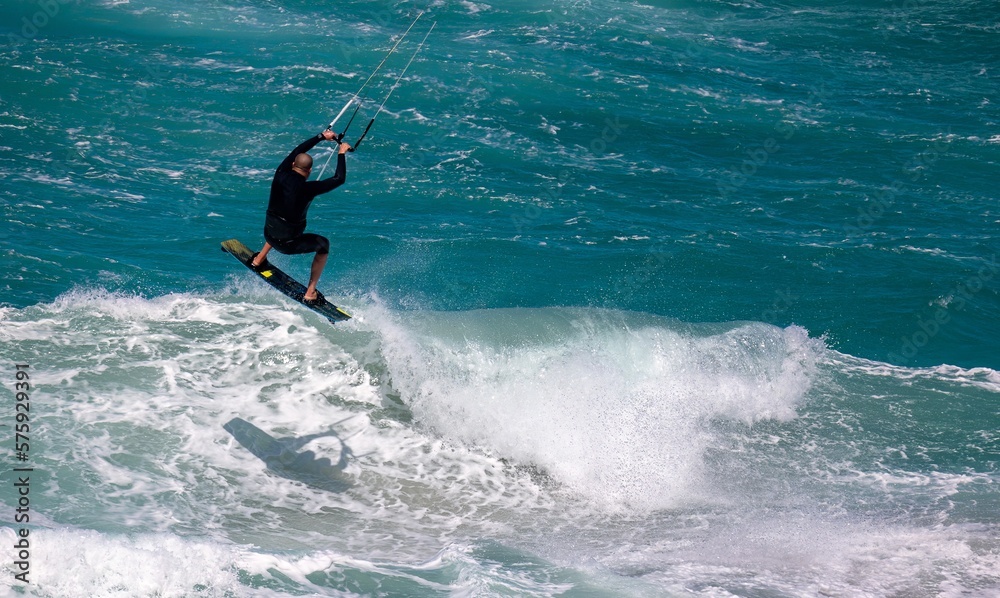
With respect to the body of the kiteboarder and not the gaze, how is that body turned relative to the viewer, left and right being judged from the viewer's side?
facing away from the viewer and to the right of the viewer
